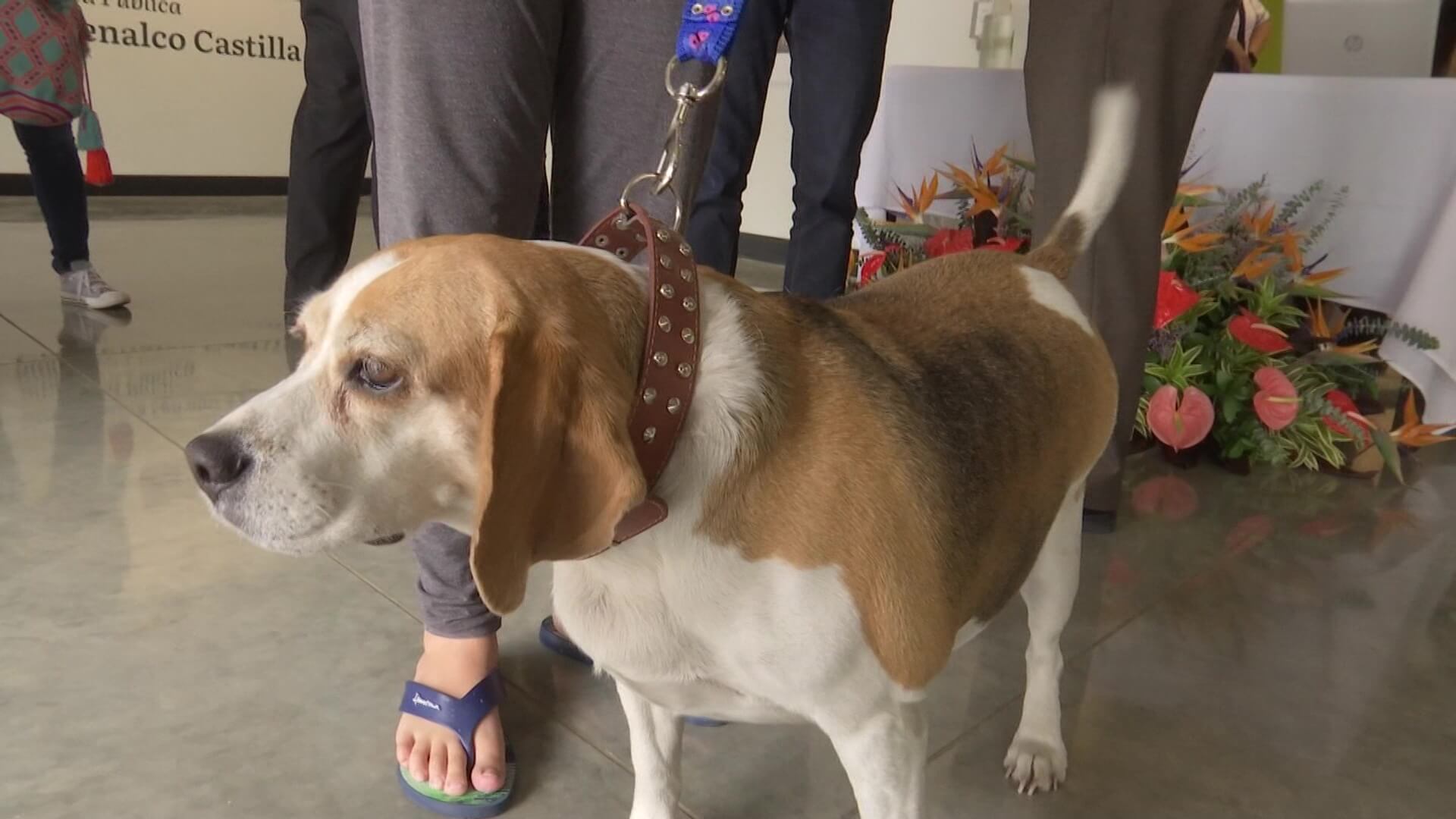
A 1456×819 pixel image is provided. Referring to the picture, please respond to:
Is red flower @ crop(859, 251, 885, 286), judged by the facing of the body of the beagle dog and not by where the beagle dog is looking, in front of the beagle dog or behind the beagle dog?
behind

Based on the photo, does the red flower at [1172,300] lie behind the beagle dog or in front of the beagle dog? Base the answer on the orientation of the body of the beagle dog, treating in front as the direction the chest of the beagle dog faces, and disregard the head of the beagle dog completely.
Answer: behind

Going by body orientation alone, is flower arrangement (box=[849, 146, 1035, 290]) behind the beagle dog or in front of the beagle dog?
behind

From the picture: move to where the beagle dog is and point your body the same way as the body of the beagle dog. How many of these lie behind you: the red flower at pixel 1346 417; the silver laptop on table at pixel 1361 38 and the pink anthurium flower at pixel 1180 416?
3

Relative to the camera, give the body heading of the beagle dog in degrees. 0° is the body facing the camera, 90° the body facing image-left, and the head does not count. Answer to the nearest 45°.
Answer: approximately 45°
